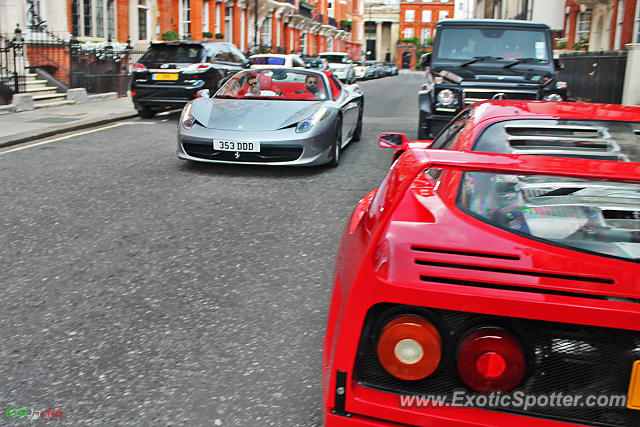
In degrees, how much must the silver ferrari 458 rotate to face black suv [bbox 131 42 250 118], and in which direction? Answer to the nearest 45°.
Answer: approximately 135° to its right

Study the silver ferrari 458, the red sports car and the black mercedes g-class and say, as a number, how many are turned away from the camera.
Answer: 1

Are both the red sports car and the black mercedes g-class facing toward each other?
yes

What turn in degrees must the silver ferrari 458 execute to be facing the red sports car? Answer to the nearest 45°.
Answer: approximately 45° to its left

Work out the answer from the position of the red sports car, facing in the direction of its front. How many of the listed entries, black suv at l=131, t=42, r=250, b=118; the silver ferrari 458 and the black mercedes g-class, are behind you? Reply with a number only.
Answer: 0

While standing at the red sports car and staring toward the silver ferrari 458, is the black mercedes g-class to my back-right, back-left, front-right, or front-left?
front-right

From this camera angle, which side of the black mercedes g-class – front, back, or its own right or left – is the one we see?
front

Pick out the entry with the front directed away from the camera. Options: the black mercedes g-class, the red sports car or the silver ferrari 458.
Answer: the red sports car

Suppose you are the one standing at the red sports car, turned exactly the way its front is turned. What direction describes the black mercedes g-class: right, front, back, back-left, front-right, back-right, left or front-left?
front

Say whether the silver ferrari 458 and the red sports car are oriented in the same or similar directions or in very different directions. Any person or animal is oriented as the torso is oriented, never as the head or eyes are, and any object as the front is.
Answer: very different directions

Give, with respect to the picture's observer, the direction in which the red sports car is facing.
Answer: facing away from the viewer

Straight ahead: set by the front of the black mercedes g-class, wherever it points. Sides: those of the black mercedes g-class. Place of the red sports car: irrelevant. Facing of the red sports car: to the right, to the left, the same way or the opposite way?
the opposite way

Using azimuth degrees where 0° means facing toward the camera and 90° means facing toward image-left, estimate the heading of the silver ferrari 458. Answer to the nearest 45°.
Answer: approximately 45°

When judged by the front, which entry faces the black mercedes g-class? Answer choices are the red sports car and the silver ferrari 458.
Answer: the red sports car

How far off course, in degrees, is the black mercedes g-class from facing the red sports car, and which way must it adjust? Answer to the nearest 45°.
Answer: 0° — it already faces it

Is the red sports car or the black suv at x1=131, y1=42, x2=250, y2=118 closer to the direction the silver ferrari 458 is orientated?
the red sports car

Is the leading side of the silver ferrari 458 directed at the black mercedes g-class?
no

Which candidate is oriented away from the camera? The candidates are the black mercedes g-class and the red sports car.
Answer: the red sports car

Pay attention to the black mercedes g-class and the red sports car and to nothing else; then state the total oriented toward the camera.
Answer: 1

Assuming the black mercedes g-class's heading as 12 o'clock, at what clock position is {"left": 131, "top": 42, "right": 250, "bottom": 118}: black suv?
The black suv is roughly at 4 o'clock from the black mercedes g-class.

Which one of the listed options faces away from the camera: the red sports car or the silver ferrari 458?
the red sports car
